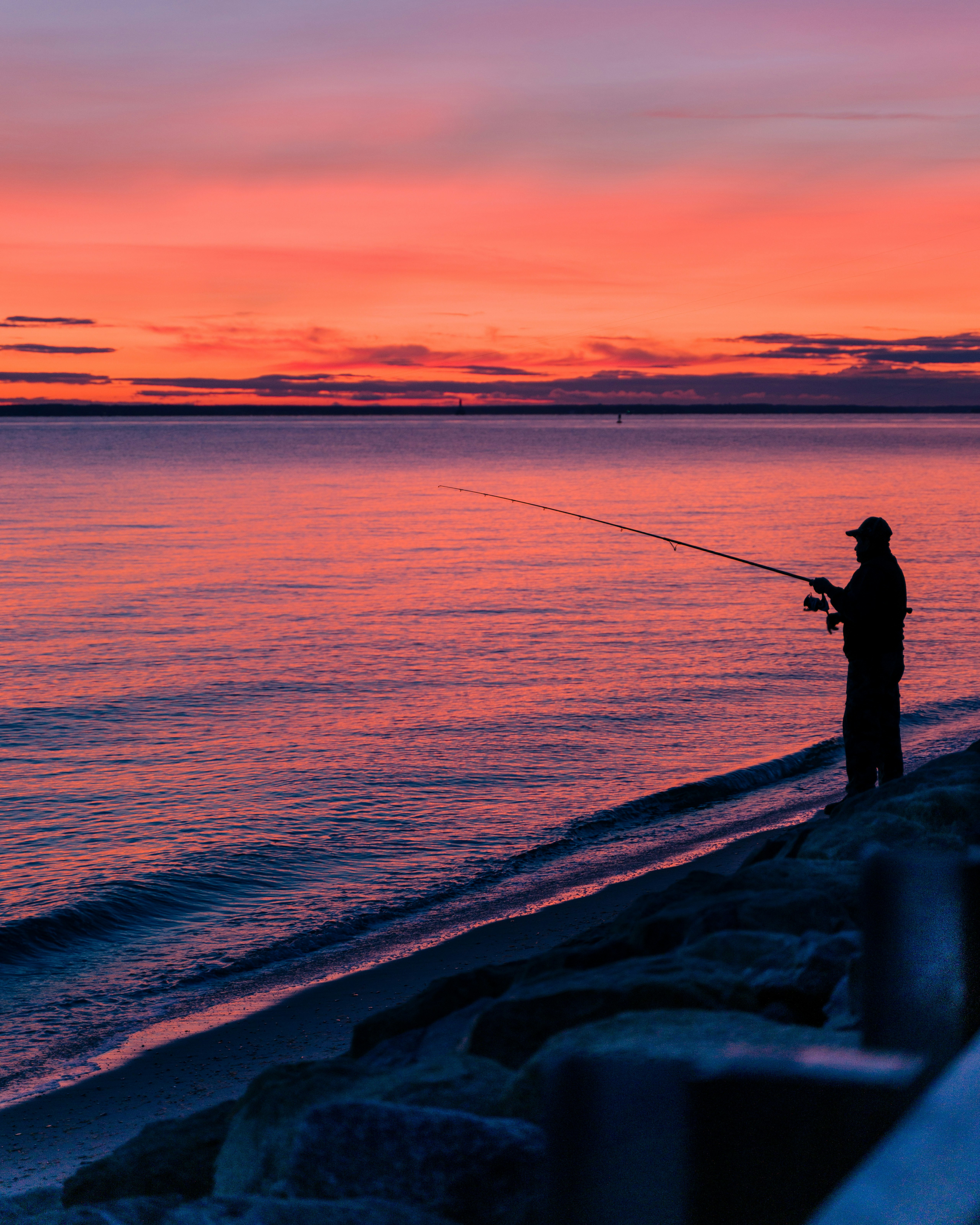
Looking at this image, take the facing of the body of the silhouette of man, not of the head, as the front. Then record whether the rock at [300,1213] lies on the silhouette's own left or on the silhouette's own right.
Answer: on the silhouette's own left

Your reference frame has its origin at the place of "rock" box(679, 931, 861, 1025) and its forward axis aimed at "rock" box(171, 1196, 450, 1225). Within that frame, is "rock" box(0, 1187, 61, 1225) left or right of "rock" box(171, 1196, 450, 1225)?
right

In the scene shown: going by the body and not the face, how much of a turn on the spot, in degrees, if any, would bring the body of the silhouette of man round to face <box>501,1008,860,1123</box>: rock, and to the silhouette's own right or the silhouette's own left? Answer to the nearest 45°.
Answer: approximately 90° to the silhouette's own left

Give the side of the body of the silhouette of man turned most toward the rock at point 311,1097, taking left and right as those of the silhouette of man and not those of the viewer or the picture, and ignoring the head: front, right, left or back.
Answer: left

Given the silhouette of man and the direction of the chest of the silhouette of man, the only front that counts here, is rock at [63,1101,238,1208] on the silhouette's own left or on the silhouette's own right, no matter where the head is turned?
on the silhouette's own left

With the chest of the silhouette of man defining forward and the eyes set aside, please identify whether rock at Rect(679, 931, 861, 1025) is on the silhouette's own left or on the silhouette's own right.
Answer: on the silhouette's own left

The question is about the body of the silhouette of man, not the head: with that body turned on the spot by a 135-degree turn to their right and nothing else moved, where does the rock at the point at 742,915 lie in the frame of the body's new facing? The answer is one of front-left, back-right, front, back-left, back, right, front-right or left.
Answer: back-right

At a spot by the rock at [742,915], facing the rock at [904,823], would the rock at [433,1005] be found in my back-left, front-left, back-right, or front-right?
back-left

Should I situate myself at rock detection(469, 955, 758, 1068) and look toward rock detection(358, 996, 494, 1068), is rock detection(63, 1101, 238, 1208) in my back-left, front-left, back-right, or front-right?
front-left

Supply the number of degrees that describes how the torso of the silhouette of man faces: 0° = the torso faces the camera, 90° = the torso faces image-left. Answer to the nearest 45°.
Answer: approximately 90°

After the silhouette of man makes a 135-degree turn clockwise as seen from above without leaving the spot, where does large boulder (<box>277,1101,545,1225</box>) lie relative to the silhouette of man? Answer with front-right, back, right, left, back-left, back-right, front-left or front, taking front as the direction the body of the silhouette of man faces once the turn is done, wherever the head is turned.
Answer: back-right
